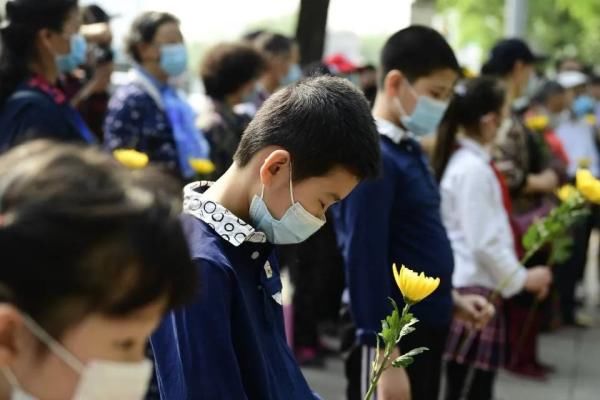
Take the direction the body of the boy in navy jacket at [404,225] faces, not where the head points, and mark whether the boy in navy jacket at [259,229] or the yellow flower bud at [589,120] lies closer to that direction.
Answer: the boy in navy jacket

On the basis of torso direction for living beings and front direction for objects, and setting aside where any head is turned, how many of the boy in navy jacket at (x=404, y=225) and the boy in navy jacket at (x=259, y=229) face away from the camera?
0

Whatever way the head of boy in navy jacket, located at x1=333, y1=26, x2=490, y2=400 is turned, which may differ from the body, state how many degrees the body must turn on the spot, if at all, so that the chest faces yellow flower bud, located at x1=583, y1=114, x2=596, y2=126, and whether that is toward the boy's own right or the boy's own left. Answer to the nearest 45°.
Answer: approximately 135° to the boy's own left

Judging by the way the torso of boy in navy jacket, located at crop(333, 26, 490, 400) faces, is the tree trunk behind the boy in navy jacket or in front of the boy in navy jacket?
behind
